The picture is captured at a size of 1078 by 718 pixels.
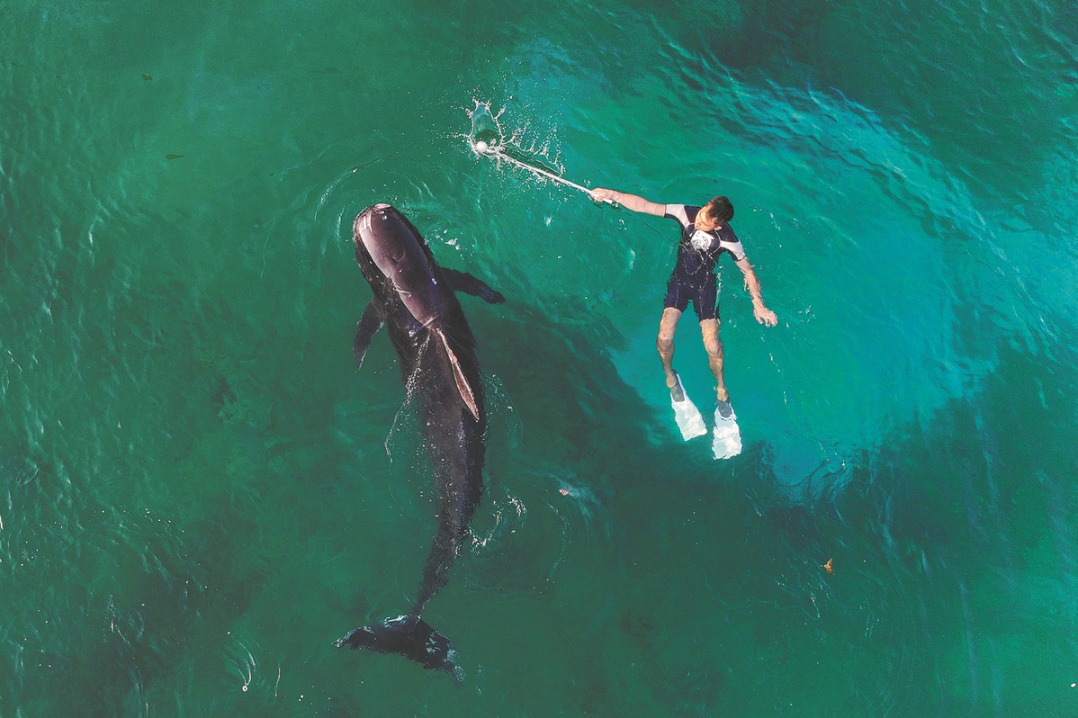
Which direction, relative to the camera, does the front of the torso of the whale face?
away from the camera
